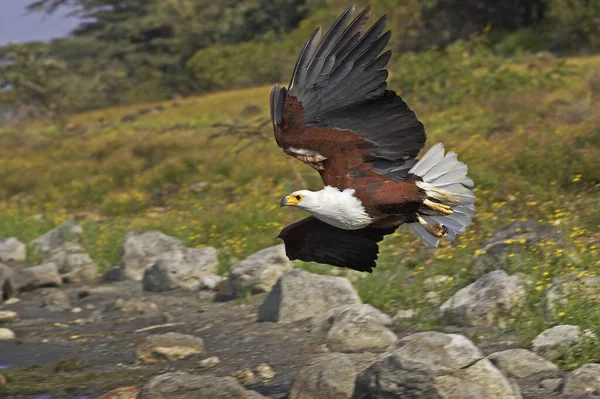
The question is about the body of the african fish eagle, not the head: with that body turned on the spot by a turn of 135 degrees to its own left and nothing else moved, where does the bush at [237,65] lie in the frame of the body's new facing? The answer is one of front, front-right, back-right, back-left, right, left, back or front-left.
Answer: back-left

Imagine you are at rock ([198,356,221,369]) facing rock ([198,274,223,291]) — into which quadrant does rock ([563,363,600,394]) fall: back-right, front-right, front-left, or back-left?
back-right

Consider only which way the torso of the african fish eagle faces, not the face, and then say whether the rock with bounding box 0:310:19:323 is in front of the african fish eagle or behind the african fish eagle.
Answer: in front

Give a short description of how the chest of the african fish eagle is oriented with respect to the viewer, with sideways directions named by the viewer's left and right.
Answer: facing to the left of the viewer

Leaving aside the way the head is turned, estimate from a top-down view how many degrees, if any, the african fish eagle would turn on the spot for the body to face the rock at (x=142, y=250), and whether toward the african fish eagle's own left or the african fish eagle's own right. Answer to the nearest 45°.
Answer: approximately 45° to the african fish eagle's own right

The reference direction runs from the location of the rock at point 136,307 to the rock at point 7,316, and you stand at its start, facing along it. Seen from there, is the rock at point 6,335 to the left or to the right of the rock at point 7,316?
left

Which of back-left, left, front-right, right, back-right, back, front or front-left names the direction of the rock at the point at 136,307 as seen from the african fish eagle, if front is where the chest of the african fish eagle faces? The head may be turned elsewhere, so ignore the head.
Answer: front-right

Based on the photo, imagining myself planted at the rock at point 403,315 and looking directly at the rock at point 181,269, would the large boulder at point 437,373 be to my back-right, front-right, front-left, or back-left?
back-left

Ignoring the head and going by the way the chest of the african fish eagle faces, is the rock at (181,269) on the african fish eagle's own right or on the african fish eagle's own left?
on the african fish eagle's own right

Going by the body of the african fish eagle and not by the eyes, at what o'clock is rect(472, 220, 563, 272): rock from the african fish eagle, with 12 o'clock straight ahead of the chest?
The rock is roughly at 4 o'clock from the african fish eagle.

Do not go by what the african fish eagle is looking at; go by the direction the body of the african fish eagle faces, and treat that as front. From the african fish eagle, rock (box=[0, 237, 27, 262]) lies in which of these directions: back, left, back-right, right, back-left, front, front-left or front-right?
front-right
